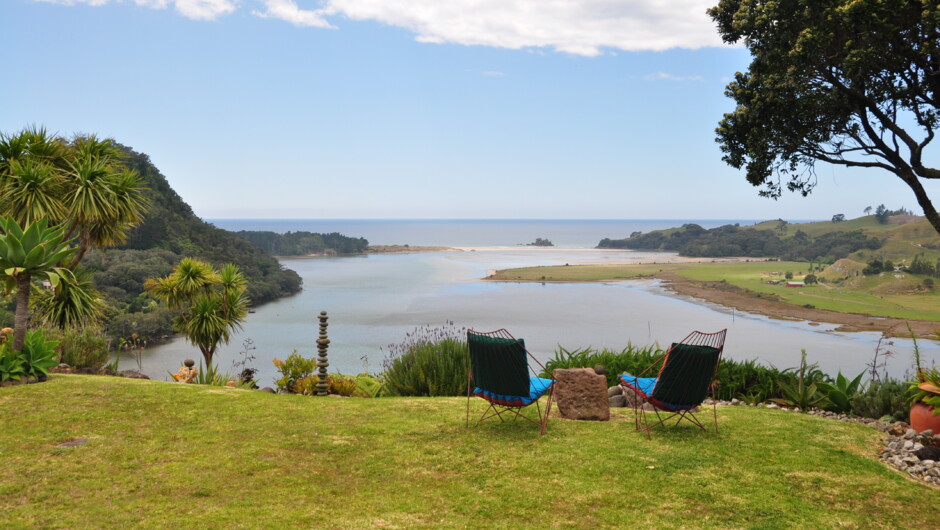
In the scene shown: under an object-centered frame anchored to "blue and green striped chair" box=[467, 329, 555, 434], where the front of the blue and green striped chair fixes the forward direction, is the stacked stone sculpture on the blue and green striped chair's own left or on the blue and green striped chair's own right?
on the blue and green striped chair's own left

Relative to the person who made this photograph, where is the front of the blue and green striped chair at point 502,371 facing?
facing away from the viewer and to the right of the viewer

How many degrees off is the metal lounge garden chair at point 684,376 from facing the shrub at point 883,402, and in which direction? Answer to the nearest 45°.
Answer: approximately 90° to its right

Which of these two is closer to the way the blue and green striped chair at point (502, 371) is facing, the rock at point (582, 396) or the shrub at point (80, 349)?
the rock

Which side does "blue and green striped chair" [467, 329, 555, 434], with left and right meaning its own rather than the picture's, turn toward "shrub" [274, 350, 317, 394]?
left

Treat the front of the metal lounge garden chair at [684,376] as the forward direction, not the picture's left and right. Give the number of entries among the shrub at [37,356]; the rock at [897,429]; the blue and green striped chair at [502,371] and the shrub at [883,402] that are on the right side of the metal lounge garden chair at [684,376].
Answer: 2

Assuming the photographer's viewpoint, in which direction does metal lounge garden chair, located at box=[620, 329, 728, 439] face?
facing away from the viewer and to the left of the viewer

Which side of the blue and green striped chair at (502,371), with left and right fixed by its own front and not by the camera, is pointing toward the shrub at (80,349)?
left
